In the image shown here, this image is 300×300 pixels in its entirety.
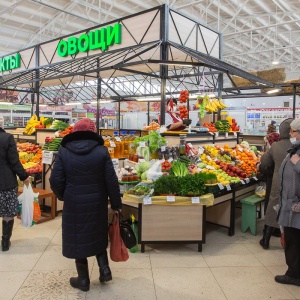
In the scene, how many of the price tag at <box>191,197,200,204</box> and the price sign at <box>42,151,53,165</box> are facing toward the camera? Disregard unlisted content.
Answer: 2

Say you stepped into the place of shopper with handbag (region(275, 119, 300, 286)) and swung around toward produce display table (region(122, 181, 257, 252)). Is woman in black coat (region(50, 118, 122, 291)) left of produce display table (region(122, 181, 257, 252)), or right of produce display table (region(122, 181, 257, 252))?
left

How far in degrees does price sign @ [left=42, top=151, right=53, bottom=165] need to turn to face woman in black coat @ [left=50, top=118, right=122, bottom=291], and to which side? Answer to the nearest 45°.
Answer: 0° — it already faces them

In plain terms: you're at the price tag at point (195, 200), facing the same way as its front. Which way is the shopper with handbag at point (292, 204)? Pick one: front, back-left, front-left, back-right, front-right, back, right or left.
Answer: front-left

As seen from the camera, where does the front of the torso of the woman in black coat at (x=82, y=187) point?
away from the camera

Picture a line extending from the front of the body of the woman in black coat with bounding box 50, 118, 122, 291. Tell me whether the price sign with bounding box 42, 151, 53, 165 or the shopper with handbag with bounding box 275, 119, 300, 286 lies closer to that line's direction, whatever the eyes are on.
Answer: the price sign

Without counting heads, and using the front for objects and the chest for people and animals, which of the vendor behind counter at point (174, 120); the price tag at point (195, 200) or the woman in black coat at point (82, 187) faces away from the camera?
the woman in black coat

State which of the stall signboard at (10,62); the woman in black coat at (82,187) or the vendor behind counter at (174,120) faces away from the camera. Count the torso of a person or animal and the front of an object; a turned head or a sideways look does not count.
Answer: the woman in black coat

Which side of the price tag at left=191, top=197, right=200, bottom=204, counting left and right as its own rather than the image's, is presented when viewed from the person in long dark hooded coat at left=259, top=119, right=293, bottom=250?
left

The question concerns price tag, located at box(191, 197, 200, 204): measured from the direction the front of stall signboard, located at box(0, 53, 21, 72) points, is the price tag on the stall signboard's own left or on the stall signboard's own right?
on the stall signboard's own left

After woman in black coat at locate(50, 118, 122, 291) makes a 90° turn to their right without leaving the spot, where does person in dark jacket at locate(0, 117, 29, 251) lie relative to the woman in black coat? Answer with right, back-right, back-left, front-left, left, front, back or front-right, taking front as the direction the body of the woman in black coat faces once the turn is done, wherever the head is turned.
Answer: back-left

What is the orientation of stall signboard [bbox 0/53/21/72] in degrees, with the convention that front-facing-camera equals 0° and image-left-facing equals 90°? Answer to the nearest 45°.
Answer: approximately 45°

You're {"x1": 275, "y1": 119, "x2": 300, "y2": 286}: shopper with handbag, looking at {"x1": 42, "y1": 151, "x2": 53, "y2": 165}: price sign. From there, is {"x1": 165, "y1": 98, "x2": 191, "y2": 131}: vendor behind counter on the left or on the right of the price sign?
right

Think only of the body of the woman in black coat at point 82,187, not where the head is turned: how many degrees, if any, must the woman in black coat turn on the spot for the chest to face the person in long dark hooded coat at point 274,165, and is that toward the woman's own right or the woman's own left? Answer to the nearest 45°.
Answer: approximately 90° to the woman's own right

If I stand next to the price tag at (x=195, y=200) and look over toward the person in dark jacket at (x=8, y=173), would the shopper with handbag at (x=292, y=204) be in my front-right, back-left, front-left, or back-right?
back-left

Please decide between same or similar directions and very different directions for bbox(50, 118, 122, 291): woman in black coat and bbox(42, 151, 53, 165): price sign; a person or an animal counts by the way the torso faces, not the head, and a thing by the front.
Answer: very different directions
